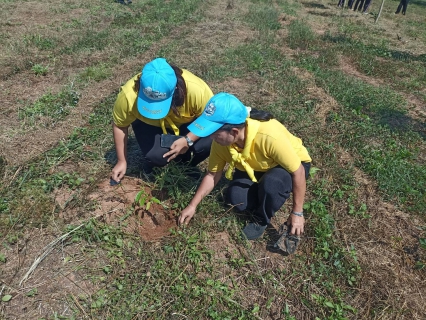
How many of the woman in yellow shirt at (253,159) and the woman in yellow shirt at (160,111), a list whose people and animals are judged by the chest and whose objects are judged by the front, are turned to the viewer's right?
0

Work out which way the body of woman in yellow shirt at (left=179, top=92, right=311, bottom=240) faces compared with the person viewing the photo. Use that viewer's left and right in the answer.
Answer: facing the viewer and to the left of the viewer

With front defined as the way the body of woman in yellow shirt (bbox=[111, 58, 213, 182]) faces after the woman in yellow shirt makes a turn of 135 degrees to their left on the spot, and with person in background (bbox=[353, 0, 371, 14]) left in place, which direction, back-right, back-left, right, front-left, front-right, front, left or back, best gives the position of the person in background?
front

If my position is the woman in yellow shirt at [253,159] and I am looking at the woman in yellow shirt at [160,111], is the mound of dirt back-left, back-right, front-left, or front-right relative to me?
front-left

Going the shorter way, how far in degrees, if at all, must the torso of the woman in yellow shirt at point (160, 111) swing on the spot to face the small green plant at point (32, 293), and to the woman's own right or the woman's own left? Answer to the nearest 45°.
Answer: approximately 45° to the woman's own right

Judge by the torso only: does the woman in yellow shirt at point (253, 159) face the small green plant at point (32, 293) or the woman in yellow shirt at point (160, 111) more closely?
the small green plant

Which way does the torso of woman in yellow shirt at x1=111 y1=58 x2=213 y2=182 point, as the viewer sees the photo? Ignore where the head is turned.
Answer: toward the camera
